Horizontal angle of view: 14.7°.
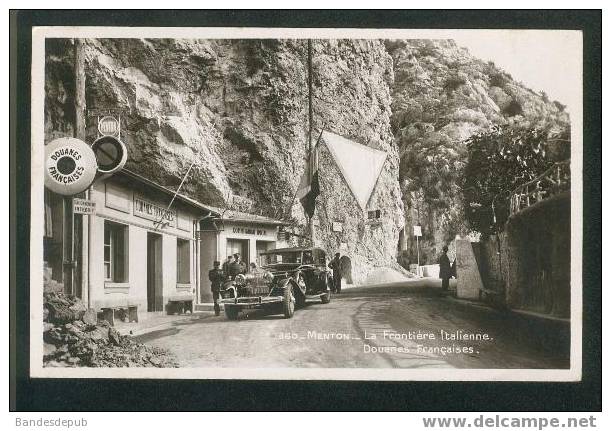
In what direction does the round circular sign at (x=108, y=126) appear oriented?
toward the camera
